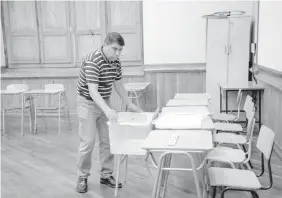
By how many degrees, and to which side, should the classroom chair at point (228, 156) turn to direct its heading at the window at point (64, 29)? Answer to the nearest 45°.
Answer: approximately 45° to its right

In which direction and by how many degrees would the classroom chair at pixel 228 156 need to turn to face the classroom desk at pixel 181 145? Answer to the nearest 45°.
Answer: approximately 45° to its left

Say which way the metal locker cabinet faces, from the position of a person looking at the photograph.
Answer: facing the viewer

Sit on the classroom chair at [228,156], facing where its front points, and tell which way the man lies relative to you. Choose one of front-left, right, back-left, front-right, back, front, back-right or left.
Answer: front

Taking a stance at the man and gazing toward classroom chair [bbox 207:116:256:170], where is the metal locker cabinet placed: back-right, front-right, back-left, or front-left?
front-left

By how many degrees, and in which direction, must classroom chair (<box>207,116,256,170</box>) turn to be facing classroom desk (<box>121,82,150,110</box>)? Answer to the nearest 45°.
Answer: approximately 45° to its right

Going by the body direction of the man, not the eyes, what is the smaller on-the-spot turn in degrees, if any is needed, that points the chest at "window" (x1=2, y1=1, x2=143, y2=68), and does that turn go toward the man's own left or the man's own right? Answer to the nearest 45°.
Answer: approximately 135° to the man's own left

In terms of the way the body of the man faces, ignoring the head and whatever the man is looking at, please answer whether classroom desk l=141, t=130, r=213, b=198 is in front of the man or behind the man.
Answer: in front

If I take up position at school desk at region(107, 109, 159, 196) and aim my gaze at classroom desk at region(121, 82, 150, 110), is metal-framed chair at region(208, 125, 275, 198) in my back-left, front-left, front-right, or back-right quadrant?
back-right

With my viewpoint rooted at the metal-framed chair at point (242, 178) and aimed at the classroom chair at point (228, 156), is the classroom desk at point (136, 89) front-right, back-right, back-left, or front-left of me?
front-left

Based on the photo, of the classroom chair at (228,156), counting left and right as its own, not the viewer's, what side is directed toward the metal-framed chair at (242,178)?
left

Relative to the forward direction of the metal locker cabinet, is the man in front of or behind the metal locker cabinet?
in front

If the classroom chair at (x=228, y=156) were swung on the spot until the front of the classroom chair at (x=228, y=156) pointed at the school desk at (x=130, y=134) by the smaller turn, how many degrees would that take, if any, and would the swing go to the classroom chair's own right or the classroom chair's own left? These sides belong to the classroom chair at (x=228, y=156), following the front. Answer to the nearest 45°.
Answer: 0° — it already faces it

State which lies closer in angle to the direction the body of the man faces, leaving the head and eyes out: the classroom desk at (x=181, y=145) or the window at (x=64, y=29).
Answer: the classroom desk

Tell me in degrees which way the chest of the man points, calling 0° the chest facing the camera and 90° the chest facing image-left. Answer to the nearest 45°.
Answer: approximately 315°

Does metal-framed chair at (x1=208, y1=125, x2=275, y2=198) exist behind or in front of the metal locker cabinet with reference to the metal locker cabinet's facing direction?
in front

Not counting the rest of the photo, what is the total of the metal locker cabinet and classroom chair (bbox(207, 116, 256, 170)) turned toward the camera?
1

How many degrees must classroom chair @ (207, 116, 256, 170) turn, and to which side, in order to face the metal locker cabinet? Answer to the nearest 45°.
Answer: approximately 90° to its right

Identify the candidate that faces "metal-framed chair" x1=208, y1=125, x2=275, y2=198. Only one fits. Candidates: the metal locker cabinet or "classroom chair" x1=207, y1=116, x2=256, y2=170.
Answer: the metal locker cabinet

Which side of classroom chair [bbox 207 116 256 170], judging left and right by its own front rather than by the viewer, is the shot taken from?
left
